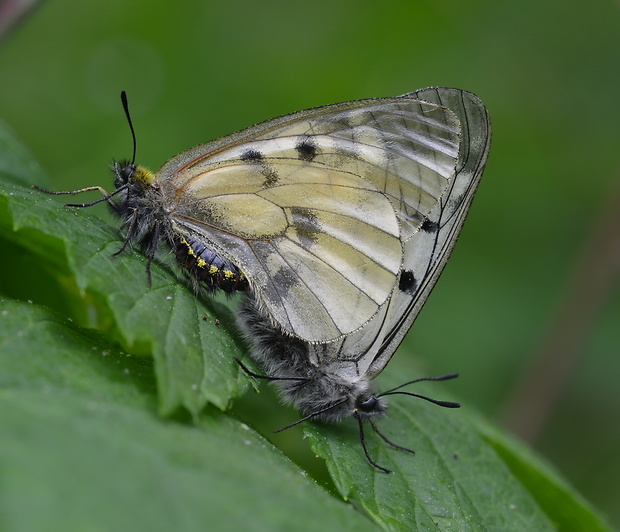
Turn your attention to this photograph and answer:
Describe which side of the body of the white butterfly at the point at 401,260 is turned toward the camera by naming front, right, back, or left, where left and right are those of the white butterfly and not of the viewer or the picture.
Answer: right

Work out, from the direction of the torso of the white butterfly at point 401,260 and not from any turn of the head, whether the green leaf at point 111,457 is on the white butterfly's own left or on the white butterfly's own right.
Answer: on the white butterfly's own right

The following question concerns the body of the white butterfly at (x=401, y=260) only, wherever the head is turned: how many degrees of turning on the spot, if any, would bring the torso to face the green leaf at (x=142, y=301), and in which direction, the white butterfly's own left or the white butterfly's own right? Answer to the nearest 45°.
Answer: approximately 135° to the white butterfly's own right
